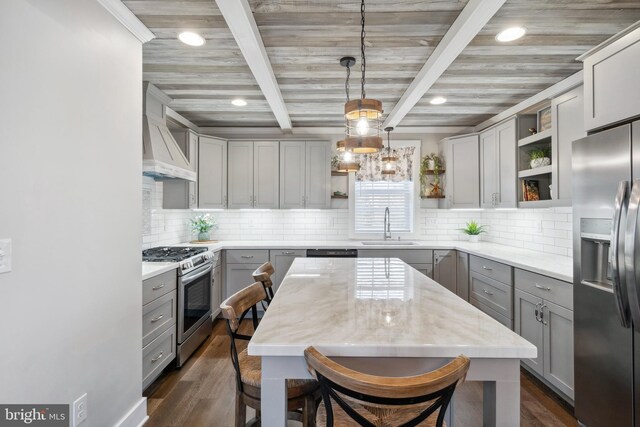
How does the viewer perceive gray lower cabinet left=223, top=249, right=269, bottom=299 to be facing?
facing the viewer

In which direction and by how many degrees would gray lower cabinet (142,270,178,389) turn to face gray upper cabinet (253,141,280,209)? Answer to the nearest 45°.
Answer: approximately 90° to its left

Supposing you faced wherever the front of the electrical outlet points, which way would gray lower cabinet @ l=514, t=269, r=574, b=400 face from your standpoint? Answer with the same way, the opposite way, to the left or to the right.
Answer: the opposite way

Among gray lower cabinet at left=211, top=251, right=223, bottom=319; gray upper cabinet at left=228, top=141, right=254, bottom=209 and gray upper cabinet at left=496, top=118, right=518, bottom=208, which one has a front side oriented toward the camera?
gray upper cabinet at left=228, top=141, right=254, bottom=209

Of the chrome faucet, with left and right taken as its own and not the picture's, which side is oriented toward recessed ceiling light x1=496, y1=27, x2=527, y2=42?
front

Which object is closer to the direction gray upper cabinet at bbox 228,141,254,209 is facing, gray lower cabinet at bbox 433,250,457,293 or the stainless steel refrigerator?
the stainless steel refrigerator

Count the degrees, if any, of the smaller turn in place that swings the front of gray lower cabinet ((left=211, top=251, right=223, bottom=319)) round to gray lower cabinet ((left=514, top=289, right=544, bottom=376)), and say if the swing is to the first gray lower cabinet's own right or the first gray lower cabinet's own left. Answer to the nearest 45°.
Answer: approximately 45° to the first gray lower cabinet's own right

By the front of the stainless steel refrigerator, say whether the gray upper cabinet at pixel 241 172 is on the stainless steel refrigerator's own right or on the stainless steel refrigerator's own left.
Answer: on the stainless steel refrigerator's own right

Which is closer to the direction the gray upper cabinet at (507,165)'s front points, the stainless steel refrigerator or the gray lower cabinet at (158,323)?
the gray lower cabinet

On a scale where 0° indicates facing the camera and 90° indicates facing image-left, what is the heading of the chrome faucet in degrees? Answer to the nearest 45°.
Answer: approximately 0°

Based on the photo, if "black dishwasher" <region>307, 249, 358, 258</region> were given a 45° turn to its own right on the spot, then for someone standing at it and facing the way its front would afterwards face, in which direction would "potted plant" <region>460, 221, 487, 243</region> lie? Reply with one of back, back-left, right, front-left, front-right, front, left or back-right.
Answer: back-left

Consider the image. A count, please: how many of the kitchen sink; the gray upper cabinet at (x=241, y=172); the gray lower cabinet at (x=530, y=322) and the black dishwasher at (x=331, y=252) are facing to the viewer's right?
0

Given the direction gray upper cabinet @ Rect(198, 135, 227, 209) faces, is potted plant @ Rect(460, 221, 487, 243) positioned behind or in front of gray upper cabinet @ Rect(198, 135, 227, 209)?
in front

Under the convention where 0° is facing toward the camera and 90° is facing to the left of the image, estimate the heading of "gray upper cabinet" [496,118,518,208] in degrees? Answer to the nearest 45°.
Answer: approximately 90°
